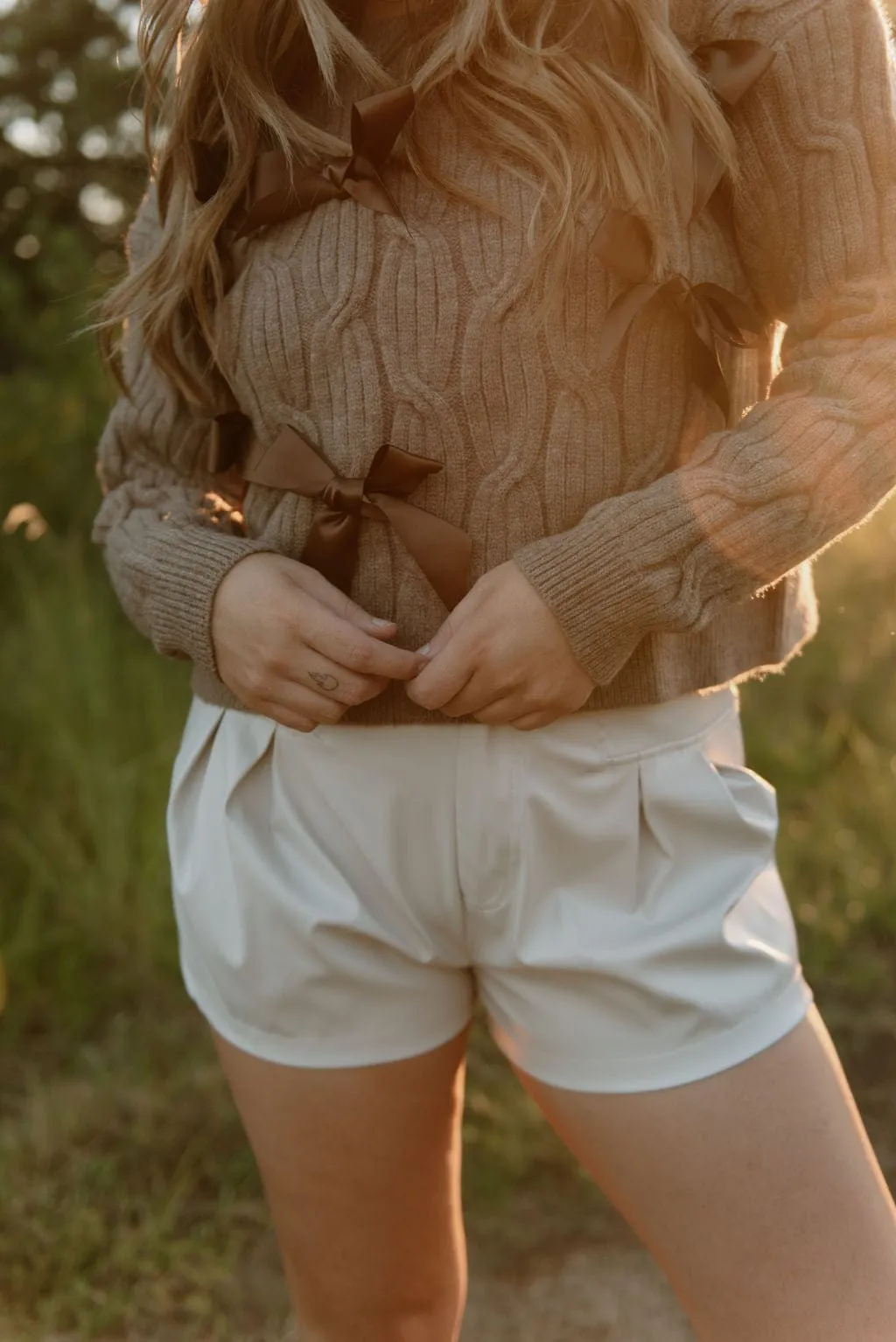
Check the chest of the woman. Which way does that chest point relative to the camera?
toward the camera
